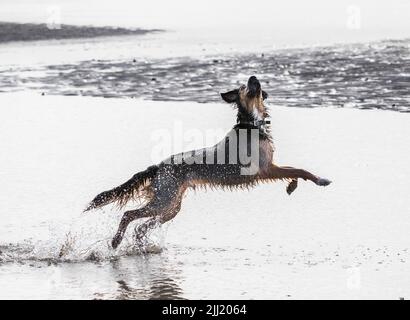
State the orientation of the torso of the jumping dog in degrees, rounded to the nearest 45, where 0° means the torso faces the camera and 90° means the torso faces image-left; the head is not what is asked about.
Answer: approximately 270°
